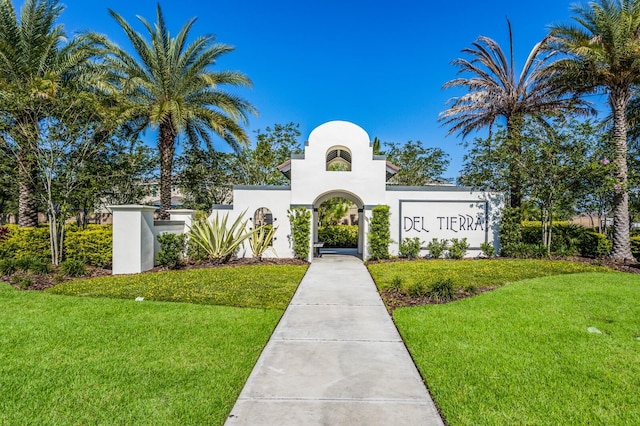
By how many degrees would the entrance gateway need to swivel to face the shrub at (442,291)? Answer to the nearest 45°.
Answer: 0° — it already faces it

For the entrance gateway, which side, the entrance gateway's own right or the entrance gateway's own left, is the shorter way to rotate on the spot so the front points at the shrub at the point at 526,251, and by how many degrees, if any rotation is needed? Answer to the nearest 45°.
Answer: approximately 90° to the entrance gateway's own left

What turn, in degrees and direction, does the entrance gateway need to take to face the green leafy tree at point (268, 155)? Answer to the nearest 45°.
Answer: approximately 135° to its right

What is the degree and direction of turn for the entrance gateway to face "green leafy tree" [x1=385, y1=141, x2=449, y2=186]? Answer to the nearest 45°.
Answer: approximately 180°

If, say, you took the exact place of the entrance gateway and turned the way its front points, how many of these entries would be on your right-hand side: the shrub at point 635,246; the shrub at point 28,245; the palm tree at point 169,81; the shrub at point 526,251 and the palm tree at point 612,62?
2

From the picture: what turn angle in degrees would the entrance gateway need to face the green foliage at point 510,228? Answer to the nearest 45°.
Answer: approximately 90° to its left

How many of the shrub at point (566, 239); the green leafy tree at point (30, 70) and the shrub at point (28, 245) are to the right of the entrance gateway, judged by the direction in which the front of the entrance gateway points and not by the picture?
2

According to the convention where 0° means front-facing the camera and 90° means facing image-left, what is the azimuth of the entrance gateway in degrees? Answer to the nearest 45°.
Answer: approximately 0°

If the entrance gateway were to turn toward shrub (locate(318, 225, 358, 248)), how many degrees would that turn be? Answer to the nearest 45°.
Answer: approximately 180°

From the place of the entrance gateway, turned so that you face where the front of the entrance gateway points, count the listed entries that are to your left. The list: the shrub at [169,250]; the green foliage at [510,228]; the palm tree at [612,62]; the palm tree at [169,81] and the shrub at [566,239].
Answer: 3

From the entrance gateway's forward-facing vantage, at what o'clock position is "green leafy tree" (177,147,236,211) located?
The green leafy tree is roughly at 4 o'clock from the entrance gateway.

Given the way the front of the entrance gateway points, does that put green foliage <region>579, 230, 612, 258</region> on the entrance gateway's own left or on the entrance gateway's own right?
on the entrance gateway's own left
